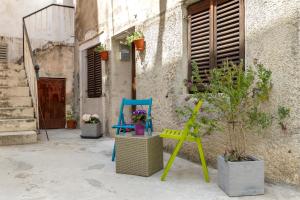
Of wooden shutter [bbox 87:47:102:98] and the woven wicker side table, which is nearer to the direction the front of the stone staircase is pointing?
the woven wicker side table

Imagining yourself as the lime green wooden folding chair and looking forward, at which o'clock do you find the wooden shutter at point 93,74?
The wooden shutter is roughly at 2 o'clock from the lime green wooden folding chair.

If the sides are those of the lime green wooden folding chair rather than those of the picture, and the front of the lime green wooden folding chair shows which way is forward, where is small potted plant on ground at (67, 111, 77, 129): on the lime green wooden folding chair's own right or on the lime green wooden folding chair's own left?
on the lime green wooden folding chair's own right

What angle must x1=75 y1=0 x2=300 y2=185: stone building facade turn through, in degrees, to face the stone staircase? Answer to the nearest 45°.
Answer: approximately 45° to its right

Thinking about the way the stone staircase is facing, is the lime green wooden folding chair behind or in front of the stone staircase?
in front

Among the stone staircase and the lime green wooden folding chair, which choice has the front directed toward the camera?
the stone staircase

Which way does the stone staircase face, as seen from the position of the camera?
facing the viewer

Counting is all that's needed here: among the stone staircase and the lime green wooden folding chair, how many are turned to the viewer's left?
1

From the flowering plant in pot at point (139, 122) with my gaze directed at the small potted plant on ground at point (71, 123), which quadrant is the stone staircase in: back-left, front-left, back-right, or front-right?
front-left

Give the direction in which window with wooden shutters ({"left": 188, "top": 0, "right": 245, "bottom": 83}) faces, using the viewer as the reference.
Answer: facing the viewer and to the left of the viewer

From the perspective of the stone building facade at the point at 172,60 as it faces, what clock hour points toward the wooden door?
The wooden door is roughly at 3 o'clock from the stone building facade.

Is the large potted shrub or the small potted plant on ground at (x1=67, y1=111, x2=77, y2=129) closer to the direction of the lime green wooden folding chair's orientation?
the small potted plant on ground

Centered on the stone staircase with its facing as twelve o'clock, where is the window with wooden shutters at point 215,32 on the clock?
The window with wooden shutters is roughly at 11 o'clock from the stone staircase.

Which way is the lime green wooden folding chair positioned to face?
to the viewer's left
